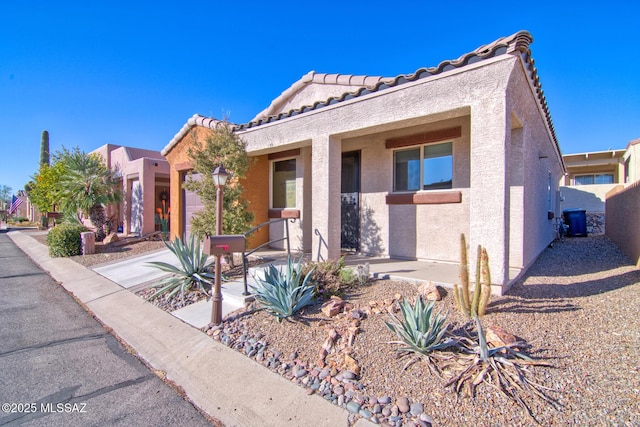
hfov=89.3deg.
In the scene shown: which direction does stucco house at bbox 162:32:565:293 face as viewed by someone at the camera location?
facing the viewer and to the left of the viewer

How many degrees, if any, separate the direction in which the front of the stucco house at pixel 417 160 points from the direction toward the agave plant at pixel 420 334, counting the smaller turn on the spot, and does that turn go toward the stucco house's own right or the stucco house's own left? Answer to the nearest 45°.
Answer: approximately 45° to the stucco house's own left

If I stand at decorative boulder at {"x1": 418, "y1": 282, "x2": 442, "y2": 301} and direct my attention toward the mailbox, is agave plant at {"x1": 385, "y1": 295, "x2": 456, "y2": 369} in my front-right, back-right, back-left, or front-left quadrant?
front-left

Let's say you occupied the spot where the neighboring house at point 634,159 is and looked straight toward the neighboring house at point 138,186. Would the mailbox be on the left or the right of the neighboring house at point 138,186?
left

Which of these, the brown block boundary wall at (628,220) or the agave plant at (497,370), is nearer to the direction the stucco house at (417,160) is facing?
the agave plant

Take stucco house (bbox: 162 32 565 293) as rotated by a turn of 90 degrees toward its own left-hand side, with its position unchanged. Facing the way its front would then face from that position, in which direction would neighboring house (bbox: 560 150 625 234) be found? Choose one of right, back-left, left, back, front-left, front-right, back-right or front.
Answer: left

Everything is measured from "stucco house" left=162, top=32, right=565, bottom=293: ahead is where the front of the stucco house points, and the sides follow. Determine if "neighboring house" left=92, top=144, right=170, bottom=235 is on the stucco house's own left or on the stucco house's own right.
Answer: on the stucco house's own right

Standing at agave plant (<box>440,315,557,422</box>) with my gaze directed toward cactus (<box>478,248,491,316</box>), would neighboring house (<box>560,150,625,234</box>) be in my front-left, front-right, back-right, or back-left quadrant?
front-right

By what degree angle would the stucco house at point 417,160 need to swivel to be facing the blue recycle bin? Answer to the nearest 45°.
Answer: approximately 180°

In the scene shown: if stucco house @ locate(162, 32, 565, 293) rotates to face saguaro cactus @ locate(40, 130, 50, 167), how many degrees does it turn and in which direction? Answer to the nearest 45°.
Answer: approximately 90° to its right

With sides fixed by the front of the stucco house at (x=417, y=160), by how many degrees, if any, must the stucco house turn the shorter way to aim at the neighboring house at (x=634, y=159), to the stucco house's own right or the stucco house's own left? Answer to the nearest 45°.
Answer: approximately 180°
